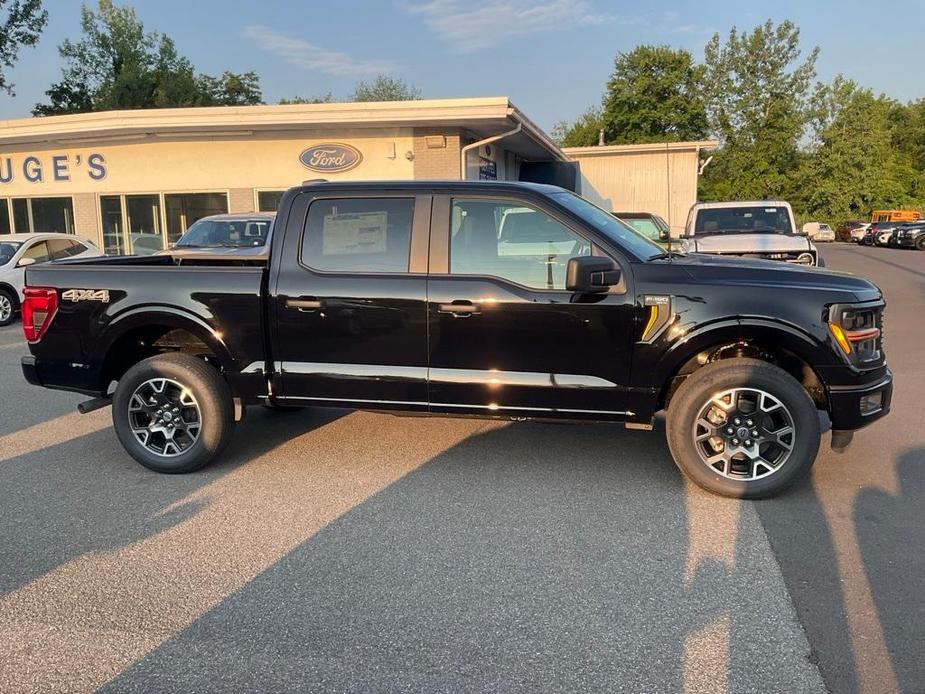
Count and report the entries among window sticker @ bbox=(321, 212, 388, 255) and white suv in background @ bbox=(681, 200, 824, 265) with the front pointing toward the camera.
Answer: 2

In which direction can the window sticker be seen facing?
toward the camera

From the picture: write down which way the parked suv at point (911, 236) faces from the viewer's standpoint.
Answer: facing the viewer and to the left of the viewer

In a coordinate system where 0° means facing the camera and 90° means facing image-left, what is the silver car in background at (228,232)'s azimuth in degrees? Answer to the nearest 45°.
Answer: approximately 45°

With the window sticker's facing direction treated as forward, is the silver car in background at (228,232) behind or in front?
behind

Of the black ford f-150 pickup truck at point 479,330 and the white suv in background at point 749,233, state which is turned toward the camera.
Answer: the white suv in background

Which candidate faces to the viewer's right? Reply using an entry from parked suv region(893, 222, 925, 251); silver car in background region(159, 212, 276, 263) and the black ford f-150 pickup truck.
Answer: the black ford f-150 pickup truck

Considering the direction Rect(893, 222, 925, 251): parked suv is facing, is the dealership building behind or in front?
in front

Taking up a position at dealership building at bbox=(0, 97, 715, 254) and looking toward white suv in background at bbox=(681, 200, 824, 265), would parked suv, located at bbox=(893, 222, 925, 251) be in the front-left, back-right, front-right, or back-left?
front-left

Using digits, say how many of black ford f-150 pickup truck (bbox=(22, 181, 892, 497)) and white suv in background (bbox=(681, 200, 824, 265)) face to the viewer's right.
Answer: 1

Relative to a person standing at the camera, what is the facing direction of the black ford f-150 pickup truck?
facing to the right of the viewer

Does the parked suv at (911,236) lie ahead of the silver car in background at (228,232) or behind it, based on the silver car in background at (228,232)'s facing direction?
behind

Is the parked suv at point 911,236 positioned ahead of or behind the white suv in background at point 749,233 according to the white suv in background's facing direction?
behind

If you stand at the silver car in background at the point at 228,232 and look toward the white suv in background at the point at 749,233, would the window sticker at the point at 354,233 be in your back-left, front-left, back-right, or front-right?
front-right

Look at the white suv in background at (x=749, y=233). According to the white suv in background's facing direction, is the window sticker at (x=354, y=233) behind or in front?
in front

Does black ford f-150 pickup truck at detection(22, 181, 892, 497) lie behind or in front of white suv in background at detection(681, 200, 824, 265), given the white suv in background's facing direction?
in front

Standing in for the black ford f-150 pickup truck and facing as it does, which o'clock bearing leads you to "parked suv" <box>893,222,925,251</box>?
The parked suv is roughly at 10 o'clock from the black ford f-150 pickup truck.
